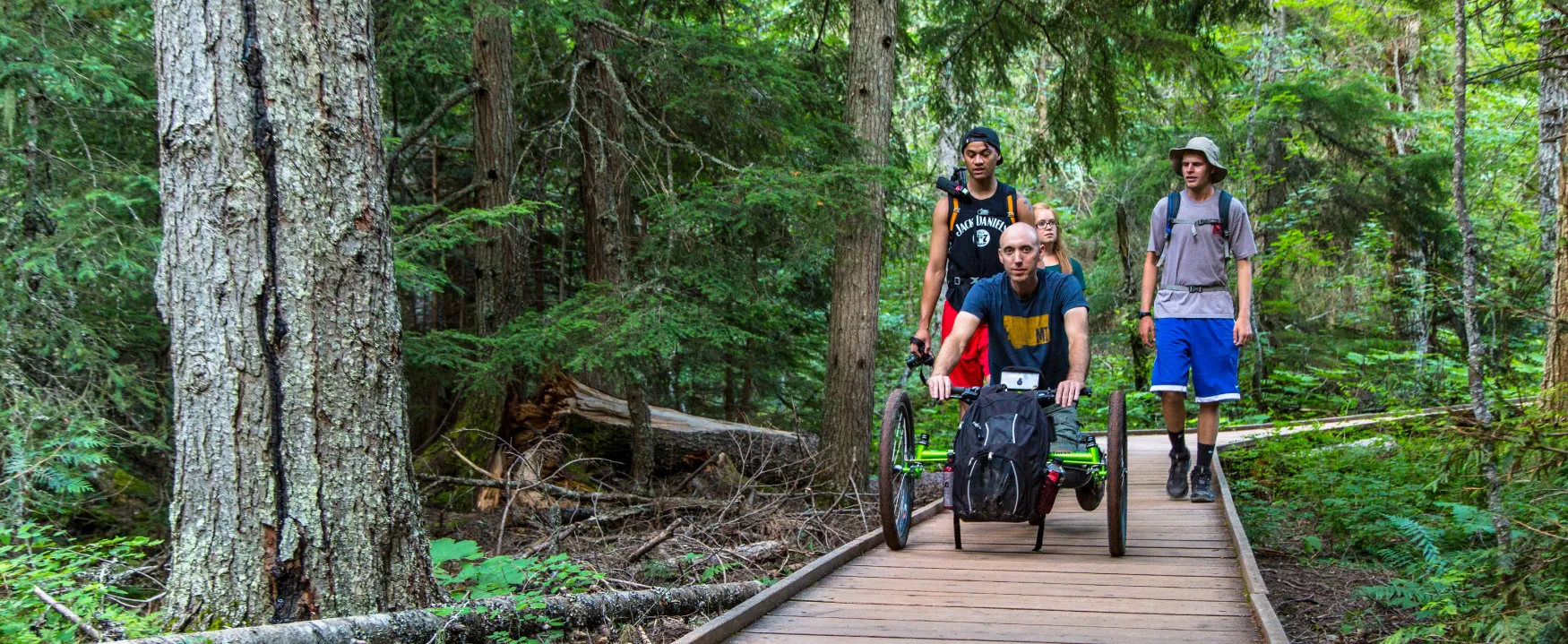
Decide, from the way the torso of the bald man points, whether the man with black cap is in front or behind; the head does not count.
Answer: behind

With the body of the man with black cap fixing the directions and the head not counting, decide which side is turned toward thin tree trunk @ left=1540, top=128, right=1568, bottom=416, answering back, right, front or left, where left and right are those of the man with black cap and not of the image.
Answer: left

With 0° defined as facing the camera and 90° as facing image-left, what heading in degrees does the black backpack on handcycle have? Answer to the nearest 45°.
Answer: approximately 0°

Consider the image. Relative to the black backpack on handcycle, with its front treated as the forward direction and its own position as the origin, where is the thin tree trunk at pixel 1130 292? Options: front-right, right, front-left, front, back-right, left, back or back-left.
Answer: back

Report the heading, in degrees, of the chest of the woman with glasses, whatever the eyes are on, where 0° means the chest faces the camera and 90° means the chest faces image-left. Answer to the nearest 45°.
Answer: approximately 0°
